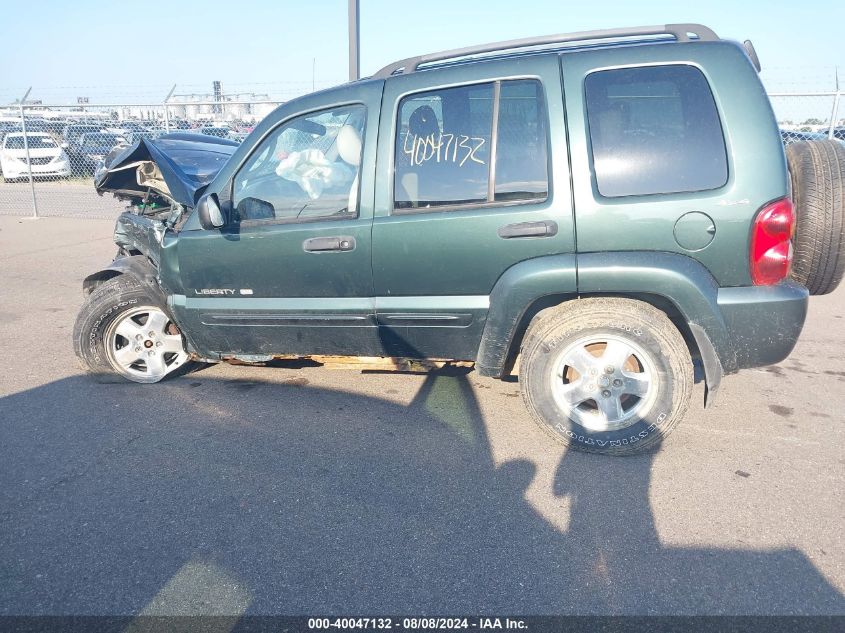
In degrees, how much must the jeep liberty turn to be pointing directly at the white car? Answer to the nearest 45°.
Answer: approximately 45° to its right

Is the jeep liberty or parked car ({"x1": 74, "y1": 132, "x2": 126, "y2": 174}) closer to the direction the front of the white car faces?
the jeep liberty

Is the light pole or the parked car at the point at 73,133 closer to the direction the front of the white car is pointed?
the light pole

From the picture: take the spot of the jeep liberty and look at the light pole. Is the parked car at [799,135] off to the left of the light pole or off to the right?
right

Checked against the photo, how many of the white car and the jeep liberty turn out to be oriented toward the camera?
1

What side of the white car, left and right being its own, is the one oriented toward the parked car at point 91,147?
left

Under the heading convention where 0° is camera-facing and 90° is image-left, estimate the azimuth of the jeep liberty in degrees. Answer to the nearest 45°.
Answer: approximately 90°

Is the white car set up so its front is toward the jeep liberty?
yes

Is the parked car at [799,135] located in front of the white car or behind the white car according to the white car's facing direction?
in front

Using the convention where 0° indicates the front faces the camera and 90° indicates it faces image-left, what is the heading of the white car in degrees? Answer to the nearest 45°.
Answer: approximately 0°

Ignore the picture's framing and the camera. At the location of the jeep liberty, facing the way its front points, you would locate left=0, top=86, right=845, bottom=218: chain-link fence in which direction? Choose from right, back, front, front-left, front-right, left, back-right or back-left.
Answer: front-right
